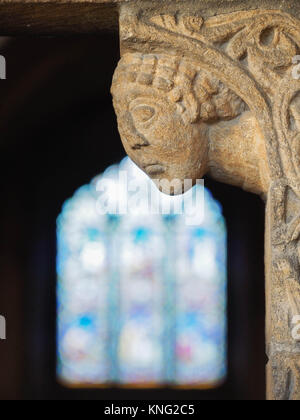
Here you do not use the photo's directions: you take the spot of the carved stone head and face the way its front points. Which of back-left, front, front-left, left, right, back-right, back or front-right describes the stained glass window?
back-right

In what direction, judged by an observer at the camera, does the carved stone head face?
facing the viewer and to the left of the viewer
